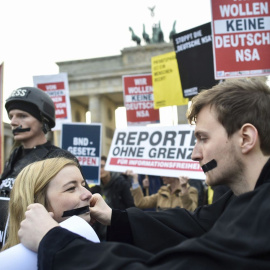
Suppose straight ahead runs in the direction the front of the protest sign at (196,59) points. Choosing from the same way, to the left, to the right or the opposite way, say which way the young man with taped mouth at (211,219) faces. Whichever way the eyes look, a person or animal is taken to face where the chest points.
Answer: to the right

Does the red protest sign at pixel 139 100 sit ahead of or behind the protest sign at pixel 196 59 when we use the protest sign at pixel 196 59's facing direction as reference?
behind

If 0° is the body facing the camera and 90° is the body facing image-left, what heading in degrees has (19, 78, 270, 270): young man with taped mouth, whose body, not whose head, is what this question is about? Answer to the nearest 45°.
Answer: approximately 90°

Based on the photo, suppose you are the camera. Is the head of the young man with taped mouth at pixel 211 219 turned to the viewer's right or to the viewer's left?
to the viewer's left

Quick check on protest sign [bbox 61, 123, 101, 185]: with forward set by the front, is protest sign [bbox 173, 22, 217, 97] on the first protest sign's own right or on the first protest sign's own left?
on the first protest sign's own left
